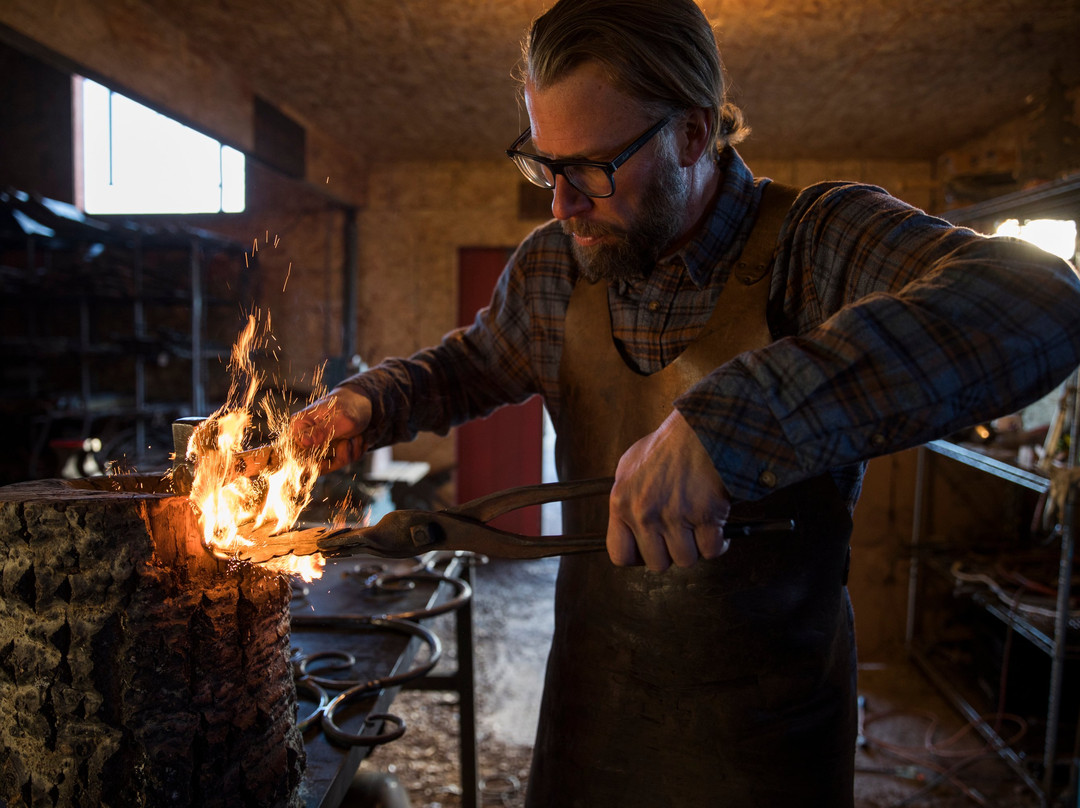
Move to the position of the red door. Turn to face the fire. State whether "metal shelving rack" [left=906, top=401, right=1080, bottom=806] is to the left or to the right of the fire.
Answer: left

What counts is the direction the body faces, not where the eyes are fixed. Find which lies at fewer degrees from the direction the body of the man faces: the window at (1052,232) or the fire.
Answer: the fire

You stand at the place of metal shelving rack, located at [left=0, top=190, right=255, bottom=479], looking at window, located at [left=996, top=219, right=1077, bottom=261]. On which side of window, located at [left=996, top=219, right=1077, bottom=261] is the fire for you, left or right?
right

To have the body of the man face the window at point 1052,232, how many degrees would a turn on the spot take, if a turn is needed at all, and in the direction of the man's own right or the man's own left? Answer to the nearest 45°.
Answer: approximately 180°

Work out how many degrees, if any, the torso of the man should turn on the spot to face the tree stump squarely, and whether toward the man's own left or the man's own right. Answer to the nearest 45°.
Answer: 0° — they already face it

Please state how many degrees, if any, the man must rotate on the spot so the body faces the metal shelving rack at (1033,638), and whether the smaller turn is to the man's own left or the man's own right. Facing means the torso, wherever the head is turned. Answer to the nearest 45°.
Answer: approximately 180°

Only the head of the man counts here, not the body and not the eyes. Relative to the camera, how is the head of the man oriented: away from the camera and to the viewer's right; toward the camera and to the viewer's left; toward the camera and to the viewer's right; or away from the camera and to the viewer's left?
toward the camera and to the viewer's left

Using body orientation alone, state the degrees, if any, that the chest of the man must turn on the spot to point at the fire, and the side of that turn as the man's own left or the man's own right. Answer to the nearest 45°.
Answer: approximately 45° to the man's own right

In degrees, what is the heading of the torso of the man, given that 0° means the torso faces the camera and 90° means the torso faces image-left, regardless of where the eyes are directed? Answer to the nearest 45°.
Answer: approximately 45°
